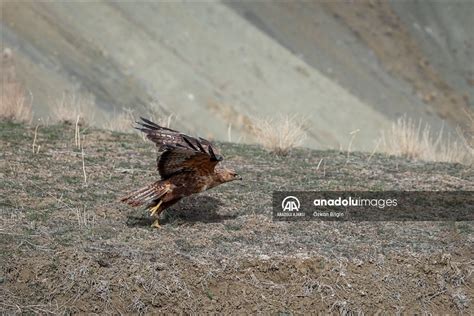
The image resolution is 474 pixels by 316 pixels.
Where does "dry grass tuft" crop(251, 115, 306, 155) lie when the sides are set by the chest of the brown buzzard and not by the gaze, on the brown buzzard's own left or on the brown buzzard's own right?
on the brown buzzard's own left

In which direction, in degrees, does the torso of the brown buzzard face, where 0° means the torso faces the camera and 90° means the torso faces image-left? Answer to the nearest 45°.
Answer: approximately 270°
